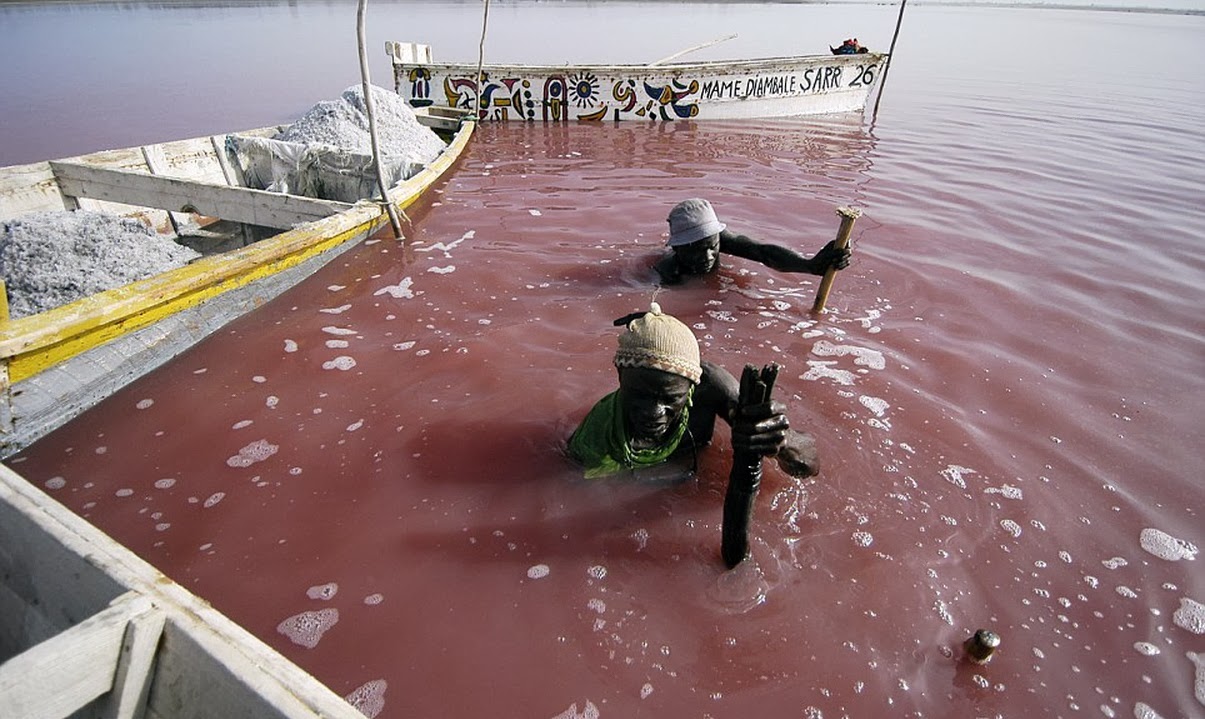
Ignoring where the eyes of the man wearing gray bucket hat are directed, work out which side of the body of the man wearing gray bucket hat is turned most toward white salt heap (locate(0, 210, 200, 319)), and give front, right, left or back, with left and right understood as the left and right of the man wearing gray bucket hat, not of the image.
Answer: right

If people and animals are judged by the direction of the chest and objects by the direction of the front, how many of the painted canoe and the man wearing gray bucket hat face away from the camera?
0

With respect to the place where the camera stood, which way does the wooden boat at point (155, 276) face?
facing away from the viewer and to the right of the viewer

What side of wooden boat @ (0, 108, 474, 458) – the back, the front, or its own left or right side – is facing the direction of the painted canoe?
front

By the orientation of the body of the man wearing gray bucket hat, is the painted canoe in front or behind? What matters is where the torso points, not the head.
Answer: behind

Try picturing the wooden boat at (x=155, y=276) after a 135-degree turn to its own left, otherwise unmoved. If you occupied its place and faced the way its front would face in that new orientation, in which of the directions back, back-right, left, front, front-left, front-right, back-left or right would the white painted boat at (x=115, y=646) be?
left

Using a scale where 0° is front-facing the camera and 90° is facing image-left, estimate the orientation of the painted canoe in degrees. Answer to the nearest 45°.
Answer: approximately 270°

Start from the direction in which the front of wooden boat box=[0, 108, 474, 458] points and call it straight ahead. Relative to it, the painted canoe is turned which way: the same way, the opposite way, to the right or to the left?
to the right

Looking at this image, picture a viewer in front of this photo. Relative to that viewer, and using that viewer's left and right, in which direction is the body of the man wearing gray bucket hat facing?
facing the viewer and to the right of the viewer

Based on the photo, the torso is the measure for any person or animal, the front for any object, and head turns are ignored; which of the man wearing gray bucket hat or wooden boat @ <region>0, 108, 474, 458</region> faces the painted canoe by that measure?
the wooden boat

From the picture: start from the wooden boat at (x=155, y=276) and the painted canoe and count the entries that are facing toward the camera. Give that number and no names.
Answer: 0

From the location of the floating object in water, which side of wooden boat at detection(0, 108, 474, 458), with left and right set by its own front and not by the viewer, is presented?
right

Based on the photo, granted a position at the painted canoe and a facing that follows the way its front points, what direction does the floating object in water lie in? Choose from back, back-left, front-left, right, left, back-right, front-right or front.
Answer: right
